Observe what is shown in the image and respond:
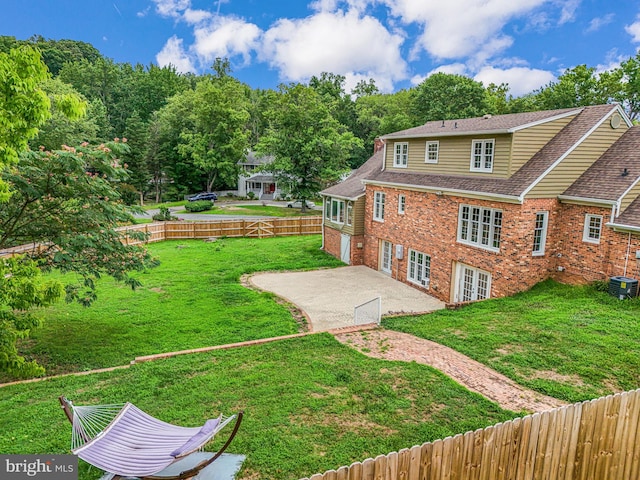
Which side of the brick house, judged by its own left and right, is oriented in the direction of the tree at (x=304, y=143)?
left

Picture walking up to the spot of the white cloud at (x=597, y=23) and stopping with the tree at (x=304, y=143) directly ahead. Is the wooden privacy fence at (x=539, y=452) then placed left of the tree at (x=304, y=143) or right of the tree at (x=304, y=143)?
left

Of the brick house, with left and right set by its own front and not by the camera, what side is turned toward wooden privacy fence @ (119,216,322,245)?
left

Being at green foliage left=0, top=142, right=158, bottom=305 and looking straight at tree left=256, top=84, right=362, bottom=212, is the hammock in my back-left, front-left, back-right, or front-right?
back-right

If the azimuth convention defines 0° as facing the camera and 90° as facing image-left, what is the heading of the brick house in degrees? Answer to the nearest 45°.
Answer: approximately 225°

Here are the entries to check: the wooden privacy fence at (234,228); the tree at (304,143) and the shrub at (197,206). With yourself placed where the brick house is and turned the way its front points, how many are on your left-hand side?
3
